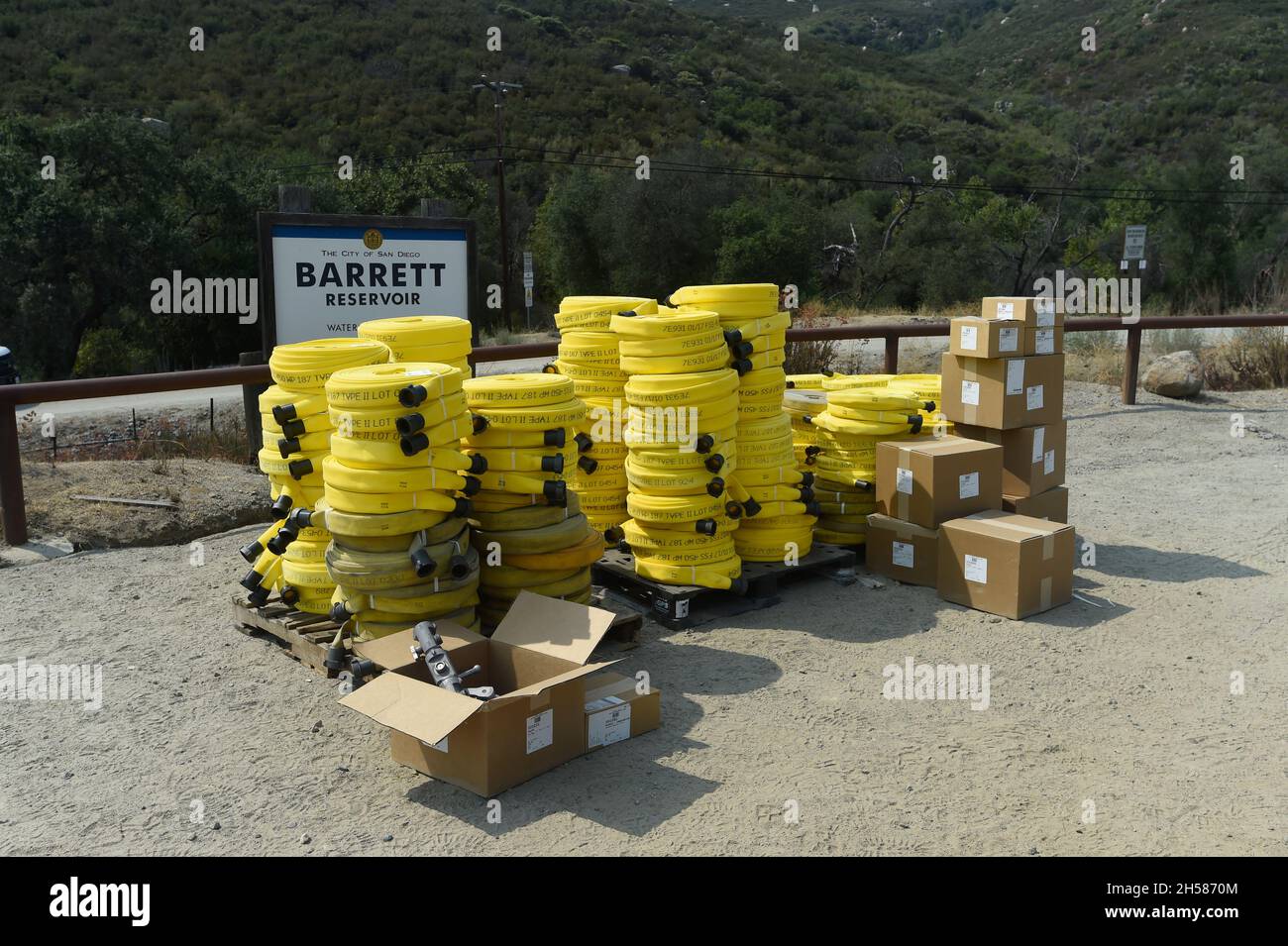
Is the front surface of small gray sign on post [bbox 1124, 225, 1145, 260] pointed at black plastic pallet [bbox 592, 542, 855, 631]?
yes

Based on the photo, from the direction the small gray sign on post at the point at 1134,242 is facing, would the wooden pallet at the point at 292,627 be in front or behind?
in front

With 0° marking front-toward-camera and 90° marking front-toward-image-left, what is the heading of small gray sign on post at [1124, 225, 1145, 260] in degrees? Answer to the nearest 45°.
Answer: approximately 0°

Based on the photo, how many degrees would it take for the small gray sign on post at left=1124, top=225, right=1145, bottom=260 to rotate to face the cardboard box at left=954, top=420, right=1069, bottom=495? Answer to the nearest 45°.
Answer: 0° — it already faces it

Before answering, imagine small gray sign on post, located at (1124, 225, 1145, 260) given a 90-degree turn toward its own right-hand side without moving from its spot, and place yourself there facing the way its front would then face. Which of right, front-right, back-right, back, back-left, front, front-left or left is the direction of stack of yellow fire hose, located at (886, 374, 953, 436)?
left

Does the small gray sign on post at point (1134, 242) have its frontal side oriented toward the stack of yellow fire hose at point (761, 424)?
yes

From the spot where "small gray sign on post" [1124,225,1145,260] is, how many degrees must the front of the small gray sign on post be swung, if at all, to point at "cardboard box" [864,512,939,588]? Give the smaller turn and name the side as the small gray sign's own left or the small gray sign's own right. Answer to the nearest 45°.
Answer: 0° — it already faces it

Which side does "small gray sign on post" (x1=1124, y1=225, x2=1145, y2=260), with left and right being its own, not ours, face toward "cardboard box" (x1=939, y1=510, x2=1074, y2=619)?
front

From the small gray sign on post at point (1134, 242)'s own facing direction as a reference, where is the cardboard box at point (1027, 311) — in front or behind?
in front

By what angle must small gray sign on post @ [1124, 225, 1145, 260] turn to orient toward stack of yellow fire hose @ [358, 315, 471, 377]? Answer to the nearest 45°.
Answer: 0° — it already faces it
